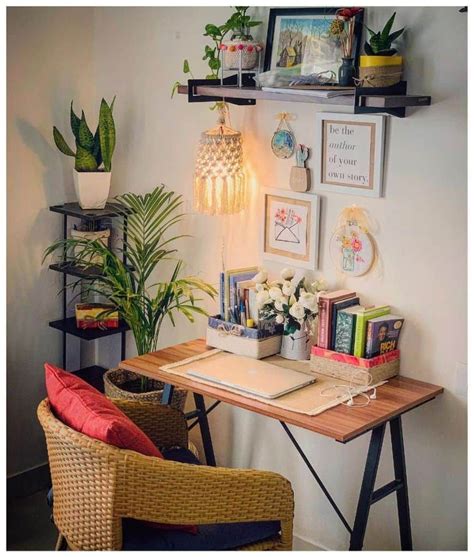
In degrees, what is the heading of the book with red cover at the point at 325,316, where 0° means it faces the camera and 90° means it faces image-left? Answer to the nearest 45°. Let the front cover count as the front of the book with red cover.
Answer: approximately 315°
